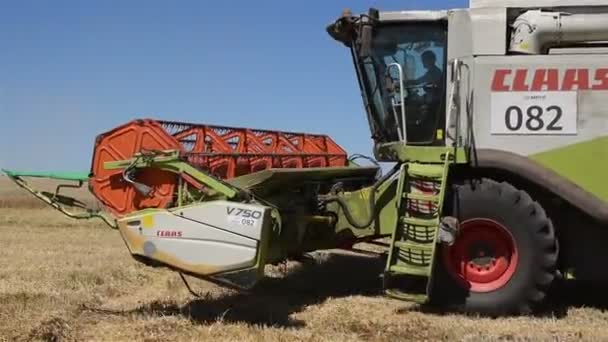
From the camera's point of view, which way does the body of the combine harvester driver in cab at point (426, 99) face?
to the viewer's left

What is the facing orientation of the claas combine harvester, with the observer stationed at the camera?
facing to the left of the viewer
